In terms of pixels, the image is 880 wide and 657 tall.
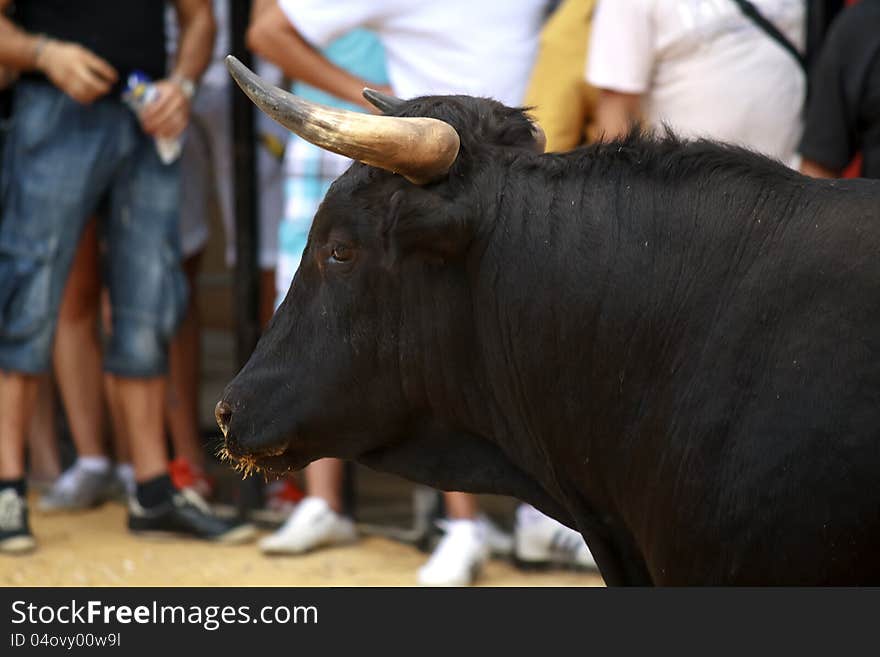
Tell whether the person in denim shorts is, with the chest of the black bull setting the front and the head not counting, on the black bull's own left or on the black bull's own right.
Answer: on the black bull's own right

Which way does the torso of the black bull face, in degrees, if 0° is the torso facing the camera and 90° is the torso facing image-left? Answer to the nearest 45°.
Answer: approximately 90°
